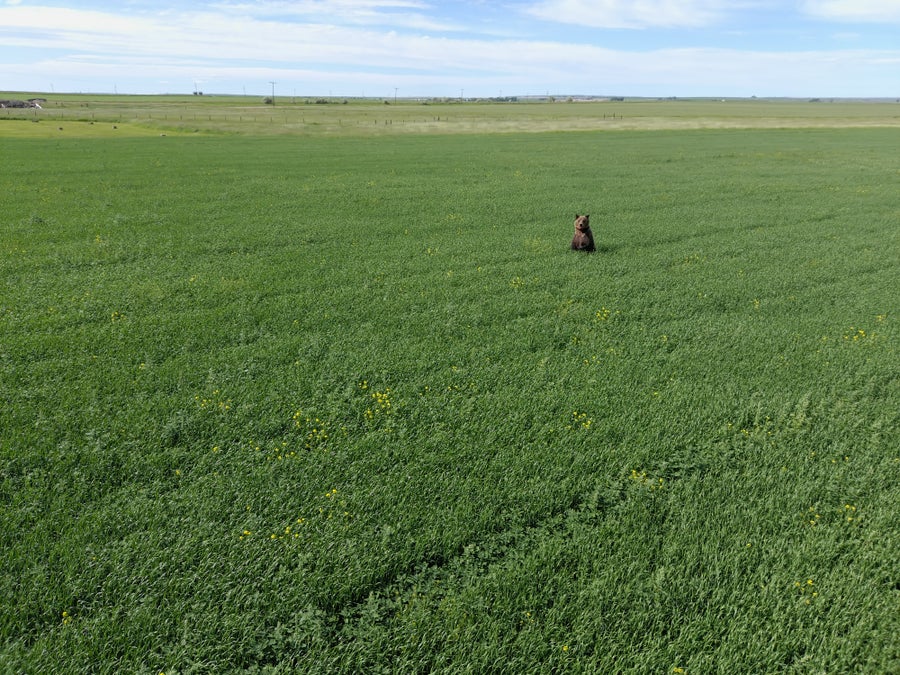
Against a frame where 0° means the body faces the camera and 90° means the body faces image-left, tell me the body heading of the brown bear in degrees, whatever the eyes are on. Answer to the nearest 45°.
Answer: approximately 0°
